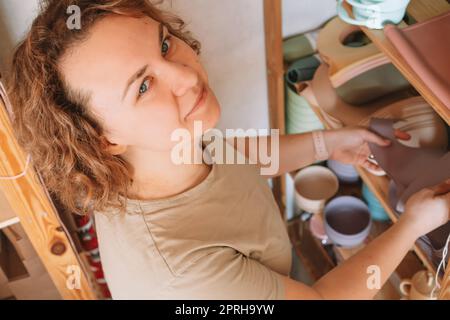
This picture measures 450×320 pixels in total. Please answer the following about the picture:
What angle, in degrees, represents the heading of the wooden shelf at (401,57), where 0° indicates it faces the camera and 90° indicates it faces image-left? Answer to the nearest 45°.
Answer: approximately 45°

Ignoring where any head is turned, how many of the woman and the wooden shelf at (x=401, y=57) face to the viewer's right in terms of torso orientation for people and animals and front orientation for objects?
1

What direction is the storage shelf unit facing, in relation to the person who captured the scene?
facing the viewer and to the left of the viewer

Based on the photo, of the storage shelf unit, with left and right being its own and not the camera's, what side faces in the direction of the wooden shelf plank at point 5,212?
front

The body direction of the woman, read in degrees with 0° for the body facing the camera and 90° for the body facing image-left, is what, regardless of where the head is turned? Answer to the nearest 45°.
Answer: approximately 270°

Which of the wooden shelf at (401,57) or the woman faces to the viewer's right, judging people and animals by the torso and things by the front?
the woman
